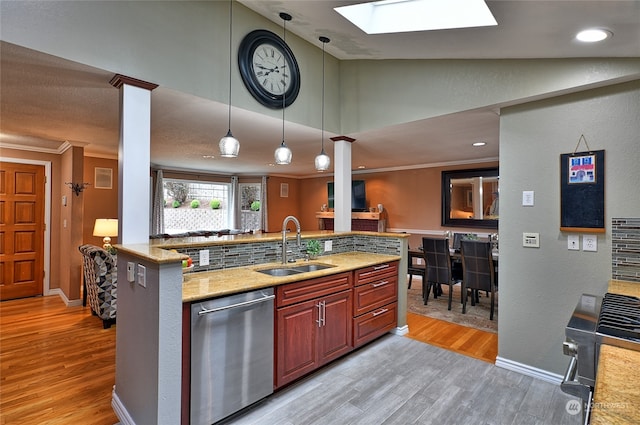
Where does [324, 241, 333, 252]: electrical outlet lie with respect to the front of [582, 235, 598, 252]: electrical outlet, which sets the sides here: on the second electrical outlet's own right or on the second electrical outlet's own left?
on the second electrical outlet's own right

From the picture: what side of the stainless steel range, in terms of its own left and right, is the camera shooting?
left

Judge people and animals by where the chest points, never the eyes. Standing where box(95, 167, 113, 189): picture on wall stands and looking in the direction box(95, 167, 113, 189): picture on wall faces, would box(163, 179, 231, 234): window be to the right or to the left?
on its left

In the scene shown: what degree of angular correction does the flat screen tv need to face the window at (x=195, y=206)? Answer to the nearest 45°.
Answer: approximately 45° to its right

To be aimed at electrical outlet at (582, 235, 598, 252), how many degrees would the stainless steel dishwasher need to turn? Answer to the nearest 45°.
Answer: approximately 45° to its left

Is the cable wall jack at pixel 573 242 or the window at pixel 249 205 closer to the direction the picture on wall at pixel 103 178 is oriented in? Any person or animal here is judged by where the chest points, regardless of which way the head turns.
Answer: the cable wall jack

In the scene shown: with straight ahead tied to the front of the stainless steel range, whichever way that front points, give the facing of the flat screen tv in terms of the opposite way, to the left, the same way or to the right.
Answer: to the left

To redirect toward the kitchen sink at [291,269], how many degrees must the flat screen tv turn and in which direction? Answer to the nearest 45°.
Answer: approximately 45° to its left

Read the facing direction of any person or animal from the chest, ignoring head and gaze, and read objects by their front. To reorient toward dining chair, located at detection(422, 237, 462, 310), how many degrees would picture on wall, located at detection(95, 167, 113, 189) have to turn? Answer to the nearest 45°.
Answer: approximately 45° to its left
